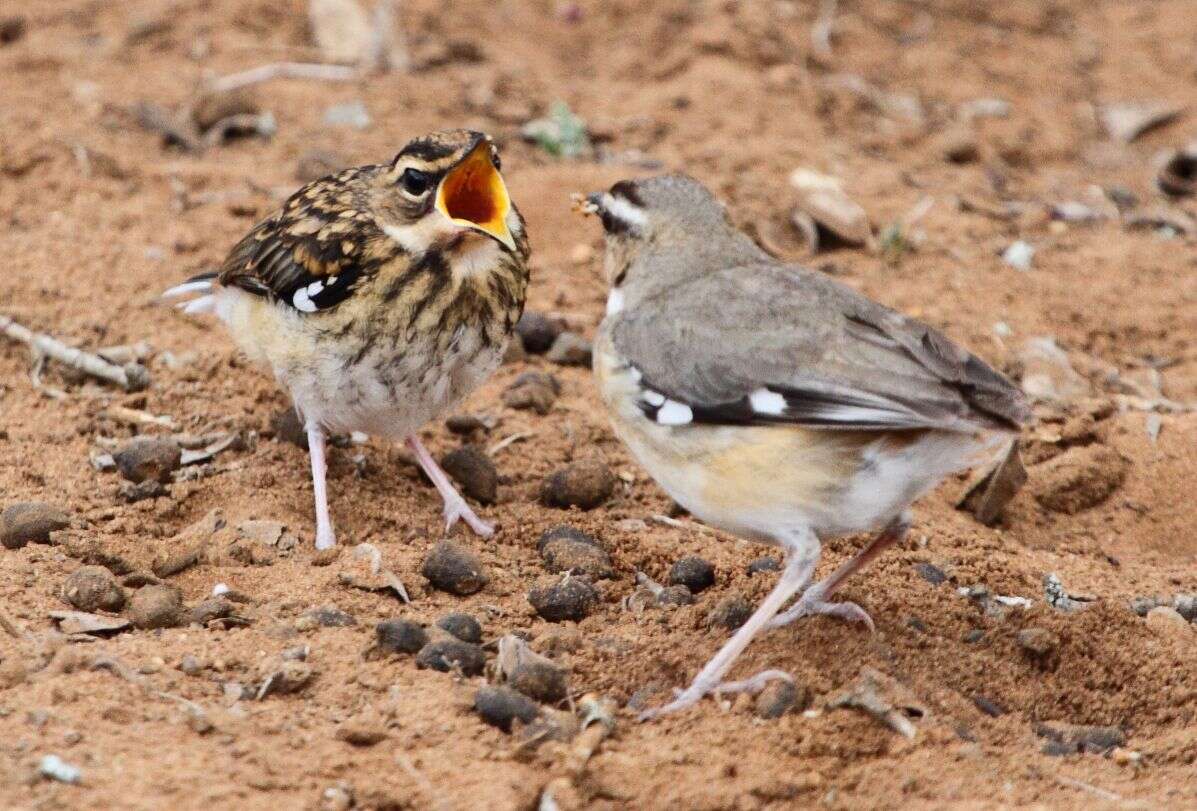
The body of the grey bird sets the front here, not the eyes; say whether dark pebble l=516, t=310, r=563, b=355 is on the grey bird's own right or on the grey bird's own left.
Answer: on the grey bird's own right

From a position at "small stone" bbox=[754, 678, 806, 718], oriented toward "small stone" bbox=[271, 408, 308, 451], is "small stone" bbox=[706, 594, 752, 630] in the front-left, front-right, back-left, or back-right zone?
front-right

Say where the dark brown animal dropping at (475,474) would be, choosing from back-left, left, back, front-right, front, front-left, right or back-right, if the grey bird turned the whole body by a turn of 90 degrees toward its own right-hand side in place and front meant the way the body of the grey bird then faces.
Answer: front-left

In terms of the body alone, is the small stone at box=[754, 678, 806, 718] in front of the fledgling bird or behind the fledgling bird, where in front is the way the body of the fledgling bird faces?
in front

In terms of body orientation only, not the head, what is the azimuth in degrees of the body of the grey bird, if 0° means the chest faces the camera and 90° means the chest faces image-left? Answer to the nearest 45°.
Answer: approximately 90°

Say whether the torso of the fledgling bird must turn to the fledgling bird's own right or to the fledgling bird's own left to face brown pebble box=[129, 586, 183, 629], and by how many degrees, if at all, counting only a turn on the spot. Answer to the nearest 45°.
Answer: approximately 90° to the fledgling bird's own right

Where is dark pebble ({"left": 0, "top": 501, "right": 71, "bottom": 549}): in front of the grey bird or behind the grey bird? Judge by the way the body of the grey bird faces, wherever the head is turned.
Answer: in front

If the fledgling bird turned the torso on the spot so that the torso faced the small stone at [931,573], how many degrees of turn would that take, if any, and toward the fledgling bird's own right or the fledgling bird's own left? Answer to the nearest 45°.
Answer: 0° — it already faces it

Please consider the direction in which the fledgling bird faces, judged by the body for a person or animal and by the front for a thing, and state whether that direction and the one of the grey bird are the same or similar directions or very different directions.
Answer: very different directions

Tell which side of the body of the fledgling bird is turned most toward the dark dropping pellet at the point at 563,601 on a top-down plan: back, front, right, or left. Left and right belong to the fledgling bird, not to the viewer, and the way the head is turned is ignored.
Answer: front

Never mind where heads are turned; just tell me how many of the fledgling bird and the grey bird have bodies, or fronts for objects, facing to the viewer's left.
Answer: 1

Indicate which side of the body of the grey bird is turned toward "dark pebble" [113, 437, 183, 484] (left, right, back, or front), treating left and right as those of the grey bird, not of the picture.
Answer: front

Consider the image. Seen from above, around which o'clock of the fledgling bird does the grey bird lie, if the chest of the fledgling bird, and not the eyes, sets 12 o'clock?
The grey bird is roughly at 12 o'clock from the fledgling bird.

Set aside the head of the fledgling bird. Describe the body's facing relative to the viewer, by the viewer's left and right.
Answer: facing the viewer and to the right of the viewer

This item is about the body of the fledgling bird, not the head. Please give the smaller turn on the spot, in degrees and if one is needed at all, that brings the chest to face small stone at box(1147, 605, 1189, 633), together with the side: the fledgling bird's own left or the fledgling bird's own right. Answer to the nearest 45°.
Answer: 0° — it already faces it
